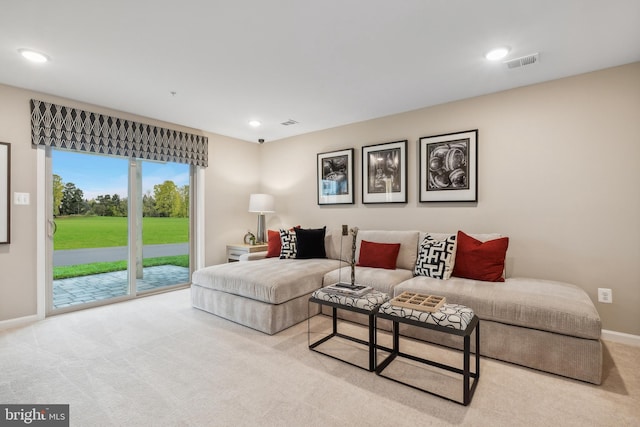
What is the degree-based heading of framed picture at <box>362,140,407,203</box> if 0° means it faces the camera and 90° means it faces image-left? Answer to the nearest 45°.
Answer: approximately 45°

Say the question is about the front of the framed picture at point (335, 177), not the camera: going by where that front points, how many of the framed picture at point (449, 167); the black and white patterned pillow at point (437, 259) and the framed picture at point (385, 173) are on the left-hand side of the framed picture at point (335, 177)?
3

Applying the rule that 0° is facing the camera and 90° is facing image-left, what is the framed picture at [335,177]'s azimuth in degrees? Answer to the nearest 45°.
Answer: approximately 45°

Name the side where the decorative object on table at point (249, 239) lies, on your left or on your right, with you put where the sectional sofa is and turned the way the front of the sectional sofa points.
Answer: on your right

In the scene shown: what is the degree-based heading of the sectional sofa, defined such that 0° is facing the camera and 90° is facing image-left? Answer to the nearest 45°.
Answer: approximately 45°

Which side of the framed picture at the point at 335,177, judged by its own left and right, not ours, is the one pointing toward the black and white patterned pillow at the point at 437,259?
left

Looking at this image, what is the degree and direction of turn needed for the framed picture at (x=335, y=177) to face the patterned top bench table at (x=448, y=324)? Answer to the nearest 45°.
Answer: approximately 45° to its left

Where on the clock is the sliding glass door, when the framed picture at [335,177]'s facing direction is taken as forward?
The sliding glass door is roughly at 1 o'clock from the framed picture.

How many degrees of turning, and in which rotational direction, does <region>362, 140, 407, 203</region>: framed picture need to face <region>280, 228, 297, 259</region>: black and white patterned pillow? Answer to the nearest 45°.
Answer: approximately 45° to its right
